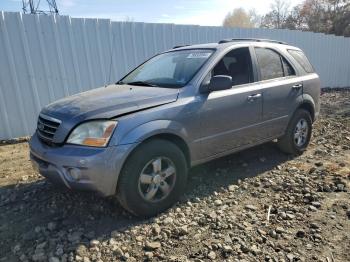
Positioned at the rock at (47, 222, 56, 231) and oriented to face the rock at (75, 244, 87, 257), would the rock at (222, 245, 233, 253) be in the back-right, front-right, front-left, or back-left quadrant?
front-left

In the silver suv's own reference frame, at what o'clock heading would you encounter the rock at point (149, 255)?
The rock is roughly at 11 o'clock from the silver suv.

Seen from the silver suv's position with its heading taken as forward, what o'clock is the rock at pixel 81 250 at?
The rock is roughly at 12 o'clock from the silver suv.

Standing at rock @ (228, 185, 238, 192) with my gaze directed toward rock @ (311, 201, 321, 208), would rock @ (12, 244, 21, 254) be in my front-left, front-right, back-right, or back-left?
back-right

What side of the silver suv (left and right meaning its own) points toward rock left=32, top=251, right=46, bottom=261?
front

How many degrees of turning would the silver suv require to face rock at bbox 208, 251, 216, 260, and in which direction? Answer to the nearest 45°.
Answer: approximately 45° to its left

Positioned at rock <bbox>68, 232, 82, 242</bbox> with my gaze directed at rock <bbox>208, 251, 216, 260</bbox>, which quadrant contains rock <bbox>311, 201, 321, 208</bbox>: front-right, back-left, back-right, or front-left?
front-left

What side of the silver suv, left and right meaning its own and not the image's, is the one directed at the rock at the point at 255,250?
left

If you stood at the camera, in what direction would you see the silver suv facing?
facing the viewer and to the left of the viewer

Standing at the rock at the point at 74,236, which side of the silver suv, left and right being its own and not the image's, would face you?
front
